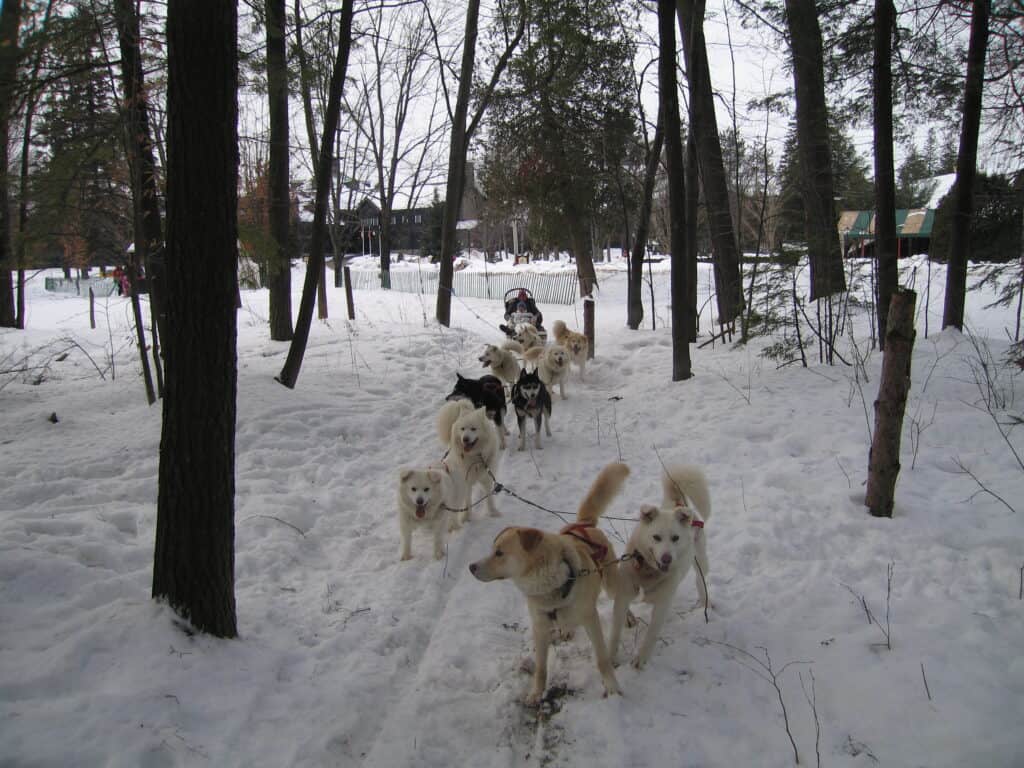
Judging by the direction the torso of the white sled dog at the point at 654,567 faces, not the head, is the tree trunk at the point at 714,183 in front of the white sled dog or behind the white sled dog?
behind

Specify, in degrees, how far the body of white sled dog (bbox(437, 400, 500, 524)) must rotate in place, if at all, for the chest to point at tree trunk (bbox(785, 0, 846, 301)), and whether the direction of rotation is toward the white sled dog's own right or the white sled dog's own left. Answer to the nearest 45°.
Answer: approximately 135° to the white sled dog's own left

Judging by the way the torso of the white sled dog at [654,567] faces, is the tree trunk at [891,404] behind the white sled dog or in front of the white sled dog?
behind

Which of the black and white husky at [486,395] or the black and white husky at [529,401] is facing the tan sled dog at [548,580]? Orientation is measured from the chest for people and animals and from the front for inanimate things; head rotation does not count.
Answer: the black and white husky at [529,401]
